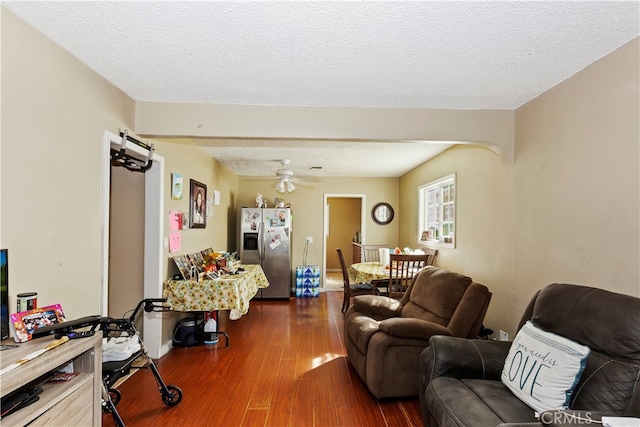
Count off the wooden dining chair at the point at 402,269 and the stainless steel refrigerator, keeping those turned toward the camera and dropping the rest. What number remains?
1

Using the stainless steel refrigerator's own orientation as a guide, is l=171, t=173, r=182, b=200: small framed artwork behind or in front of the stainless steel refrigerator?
in front

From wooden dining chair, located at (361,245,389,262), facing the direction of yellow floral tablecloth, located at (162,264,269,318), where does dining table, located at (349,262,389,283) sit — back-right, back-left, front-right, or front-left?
front-left

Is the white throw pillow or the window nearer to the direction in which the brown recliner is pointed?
the white throw pillow

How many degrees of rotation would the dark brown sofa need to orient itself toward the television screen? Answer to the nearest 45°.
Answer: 0° — it already faces it

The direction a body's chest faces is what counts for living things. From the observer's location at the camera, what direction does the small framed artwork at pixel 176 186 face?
facing the viewer and to the right of the viewer

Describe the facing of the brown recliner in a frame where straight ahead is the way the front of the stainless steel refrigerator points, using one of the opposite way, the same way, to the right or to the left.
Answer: to the right

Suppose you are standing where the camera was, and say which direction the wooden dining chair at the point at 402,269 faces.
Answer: facing away from the viewer and to the left of the viewer

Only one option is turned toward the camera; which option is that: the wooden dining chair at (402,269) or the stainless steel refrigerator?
the stainless steel refrigerator

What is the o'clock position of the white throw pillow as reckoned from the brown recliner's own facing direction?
The white throw pillow is roughly at 9 o'clock from the brown recliner.

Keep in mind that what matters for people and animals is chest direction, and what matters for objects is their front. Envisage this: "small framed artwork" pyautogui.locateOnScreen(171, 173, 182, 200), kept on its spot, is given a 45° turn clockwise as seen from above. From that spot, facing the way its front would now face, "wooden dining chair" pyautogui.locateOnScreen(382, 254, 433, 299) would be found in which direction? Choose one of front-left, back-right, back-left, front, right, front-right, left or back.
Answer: left

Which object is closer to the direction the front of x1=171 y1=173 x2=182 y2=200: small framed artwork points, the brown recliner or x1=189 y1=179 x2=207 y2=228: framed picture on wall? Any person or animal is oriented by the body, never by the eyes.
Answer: the brown recliner

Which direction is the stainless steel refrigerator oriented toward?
toward the camera

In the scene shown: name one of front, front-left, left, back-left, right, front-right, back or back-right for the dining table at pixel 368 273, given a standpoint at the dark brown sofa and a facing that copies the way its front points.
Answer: right

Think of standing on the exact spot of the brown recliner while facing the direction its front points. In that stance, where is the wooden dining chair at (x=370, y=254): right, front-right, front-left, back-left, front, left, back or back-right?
back-right

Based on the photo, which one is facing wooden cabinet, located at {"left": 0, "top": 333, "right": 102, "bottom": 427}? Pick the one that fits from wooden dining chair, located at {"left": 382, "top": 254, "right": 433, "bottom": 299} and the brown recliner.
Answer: the brown recliner

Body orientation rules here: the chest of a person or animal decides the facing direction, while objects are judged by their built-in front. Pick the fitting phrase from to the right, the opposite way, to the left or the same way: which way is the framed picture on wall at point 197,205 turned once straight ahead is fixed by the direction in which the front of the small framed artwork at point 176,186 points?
the same way
